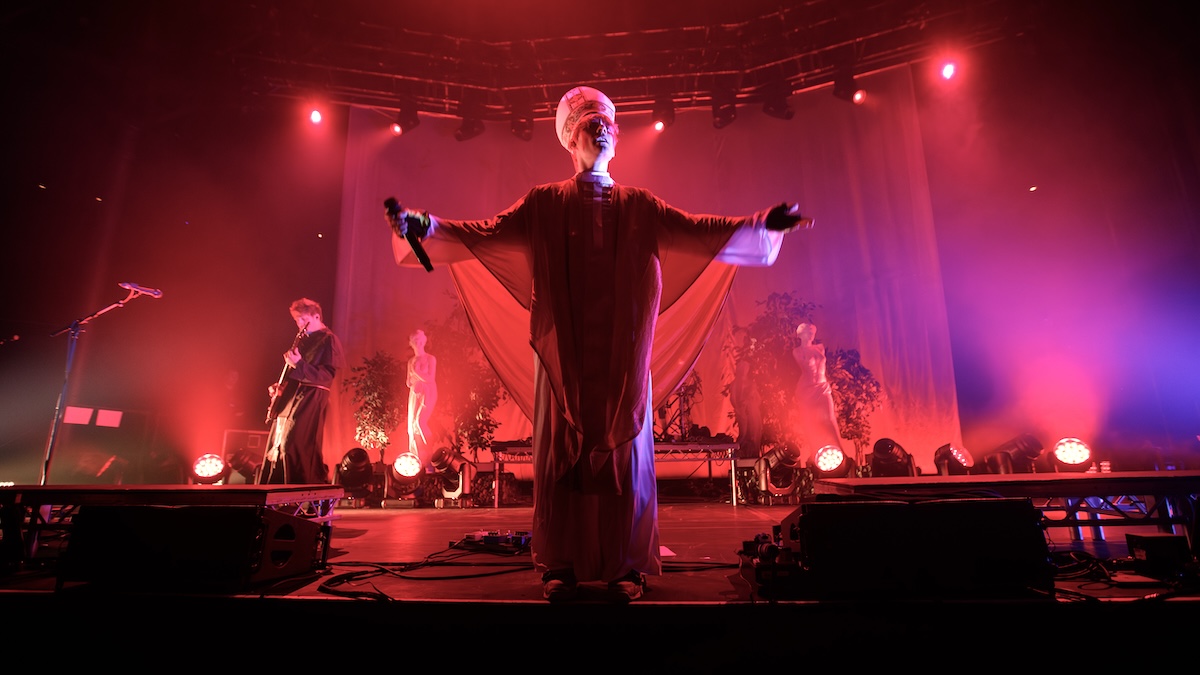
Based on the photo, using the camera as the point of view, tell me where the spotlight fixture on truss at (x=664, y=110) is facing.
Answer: facing the viewer and to the left of the viewer

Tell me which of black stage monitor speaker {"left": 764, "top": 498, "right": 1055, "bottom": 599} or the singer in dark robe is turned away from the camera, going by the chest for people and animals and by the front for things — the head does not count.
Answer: the black stage monitor speaker

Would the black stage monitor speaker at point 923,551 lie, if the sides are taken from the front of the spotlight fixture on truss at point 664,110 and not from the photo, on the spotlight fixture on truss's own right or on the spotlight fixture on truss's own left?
on the spotlight fixture on truss's own left

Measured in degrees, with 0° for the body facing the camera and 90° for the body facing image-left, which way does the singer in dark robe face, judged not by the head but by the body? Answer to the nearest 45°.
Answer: approximately 0°

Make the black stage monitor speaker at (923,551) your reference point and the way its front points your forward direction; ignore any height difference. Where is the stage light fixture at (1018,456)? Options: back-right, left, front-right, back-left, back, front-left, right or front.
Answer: front

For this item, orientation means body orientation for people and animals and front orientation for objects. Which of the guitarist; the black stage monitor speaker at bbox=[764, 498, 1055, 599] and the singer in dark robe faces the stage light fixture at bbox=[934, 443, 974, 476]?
the black stage monitor speaker

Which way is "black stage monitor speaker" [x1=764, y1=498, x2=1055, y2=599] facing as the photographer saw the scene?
facing away from the viewer

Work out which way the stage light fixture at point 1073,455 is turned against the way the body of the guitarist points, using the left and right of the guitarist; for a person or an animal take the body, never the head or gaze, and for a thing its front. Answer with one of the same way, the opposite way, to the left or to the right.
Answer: the same way

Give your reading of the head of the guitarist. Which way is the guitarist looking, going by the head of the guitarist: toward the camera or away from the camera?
toward the camera

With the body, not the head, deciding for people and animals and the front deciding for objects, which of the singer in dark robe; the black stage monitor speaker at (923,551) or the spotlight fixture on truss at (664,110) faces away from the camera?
the black stage monitor speaker

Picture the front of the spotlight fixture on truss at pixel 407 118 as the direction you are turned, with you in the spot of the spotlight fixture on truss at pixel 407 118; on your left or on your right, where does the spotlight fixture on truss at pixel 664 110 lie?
on your left

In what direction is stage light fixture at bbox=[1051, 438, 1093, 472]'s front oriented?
toward the camera

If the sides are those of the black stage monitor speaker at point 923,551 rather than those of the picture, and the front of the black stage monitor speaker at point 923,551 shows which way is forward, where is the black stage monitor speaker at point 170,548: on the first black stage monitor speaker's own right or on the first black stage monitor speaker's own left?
on the first black stage monitor speaker's own left

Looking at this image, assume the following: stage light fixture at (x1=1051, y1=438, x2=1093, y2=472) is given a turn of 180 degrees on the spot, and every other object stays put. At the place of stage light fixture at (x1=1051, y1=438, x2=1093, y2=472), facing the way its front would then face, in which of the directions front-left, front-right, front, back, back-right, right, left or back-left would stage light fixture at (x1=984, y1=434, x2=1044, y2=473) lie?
front-left

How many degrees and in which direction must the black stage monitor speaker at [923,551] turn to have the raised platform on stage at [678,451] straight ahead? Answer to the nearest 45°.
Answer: approximately 45° to its left

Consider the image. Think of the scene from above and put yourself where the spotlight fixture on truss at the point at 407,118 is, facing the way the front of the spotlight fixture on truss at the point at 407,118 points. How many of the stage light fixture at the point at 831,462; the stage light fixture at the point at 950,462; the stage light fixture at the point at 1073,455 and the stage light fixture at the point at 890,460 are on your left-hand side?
4

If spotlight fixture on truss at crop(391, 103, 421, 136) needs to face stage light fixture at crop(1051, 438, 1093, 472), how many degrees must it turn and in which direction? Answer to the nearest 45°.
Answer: approximately 90° to its left
